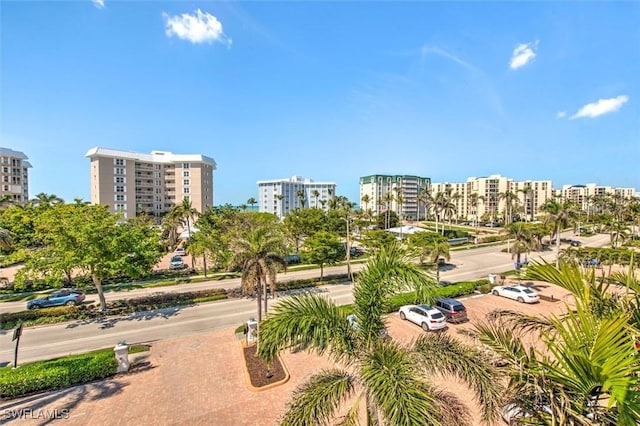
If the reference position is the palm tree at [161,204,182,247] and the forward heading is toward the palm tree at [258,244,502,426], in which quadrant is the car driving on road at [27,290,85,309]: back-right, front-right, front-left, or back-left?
front-right

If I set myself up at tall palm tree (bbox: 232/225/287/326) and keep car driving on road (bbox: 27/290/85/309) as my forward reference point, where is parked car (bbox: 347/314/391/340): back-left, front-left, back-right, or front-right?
back-left

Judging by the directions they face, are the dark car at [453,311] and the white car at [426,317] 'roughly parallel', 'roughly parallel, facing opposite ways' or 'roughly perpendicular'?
roughly parallel

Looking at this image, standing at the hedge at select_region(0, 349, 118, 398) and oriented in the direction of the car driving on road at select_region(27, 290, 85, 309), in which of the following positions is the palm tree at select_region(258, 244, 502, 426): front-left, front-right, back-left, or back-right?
back-right

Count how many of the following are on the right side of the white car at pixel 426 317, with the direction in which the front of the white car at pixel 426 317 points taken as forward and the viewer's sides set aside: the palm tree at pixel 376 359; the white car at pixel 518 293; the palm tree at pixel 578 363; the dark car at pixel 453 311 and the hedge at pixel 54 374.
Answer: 2
